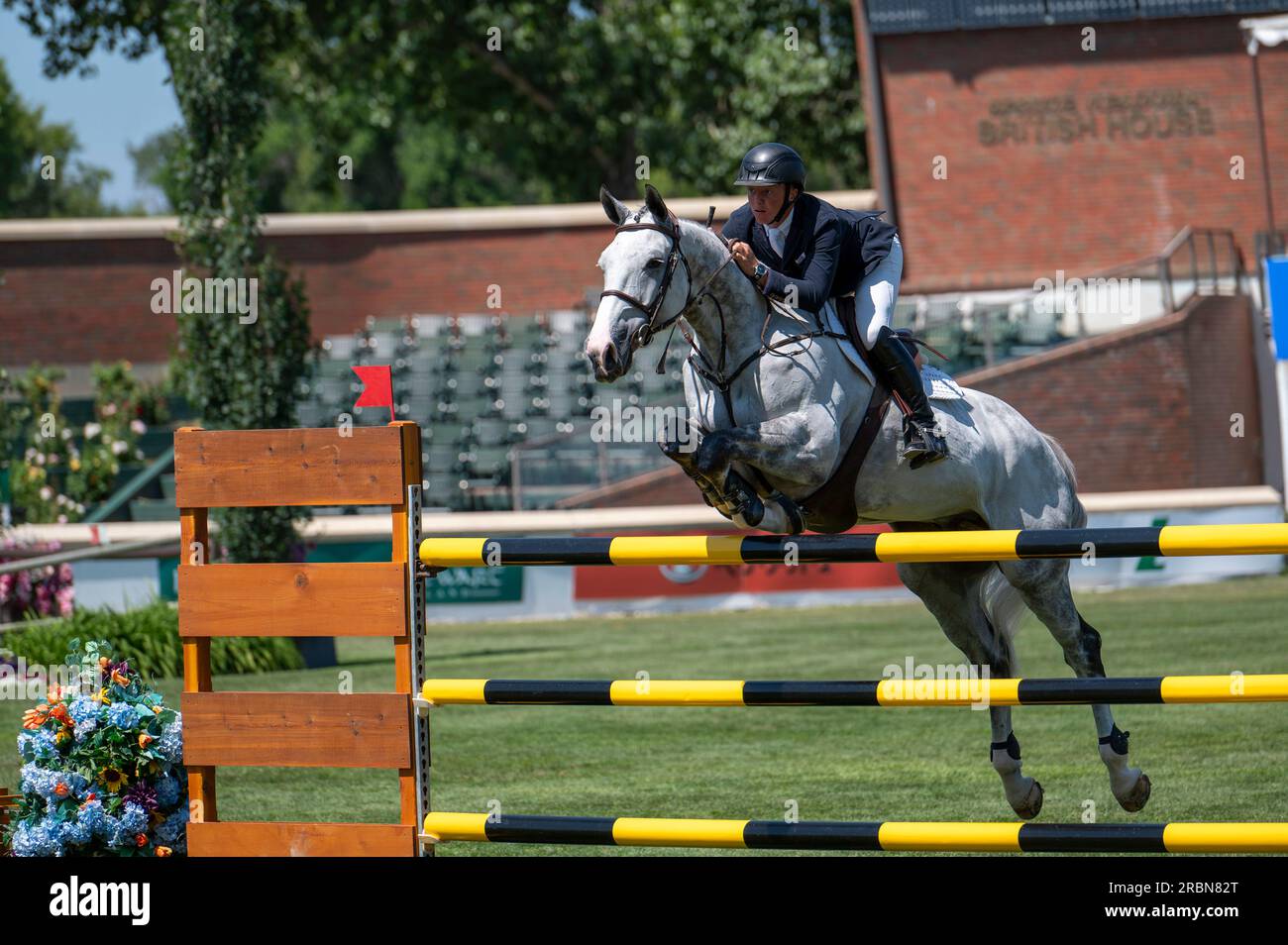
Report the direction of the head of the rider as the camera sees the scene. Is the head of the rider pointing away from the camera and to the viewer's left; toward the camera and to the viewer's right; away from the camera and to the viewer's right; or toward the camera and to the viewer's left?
toward the camera and to the viewer's left

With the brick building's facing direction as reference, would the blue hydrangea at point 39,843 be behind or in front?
in front

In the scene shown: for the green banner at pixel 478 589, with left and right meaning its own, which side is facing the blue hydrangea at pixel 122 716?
front

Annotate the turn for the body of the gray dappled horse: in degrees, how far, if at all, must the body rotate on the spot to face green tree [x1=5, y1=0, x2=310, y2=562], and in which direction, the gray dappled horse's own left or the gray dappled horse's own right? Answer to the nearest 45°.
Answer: approximately 90° to the gray dappled horse's own right

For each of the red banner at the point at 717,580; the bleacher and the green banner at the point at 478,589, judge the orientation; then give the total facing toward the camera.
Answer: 3

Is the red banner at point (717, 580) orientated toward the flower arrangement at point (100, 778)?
yes

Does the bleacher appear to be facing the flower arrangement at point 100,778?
yes

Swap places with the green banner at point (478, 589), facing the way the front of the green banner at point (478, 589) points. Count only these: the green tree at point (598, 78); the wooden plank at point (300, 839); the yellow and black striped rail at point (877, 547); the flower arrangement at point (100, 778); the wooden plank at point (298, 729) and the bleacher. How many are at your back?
2

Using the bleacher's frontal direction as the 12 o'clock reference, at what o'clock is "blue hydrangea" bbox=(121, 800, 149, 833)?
The blue hydrangea is roughly at 12 o'clock from the bleacher.

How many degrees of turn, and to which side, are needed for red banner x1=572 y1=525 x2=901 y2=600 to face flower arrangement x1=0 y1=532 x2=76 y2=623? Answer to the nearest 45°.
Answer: approximately 45° to its right

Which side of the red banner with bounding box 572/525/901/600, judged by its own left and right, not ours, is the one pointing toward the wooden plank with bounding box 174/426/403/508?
front

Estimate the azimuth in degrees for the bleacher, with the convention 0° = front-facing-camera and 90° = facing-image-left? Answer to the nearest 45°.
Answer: approximately 0°
